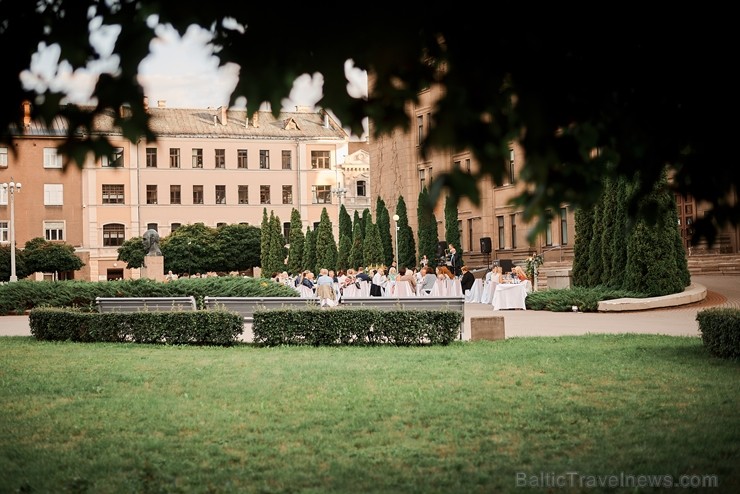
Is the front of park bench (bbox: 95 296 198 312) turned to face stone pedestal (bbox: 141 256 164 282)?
yes

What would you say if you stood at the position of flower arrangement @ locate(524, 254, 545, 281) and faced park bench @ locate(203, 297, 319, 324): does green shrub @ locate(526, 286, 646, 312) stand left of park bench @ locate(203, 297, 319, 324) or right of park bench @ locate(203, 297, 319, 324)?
left

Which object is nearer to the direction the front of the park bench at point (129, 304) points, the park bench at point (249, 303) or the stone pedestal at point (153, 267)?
the stone pedestal

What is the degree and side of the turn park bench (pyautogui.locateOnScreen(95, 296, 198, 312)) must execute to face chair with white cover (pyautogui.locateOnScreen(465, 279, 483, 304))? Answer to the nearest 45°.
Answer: approximately 45° to its right

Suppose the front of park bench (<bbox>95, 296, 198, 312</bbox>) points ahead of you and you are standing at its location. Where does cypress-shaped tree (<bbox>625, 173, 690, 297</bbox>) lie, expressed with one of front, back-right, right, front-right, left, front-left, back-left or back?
right

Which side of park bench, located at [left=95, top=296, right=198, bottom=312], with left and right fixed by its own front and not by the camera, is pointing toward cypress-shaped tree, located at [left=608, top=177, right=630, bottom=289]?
right

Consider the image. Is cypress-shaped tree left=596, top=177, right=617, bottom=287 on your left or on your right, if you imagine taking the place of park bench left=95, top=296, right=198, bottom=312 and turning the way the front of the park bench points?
on your right

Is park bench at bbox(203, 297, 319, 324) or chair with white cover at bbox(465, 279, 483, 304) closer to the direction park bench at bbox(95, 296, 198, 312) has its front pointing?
the chair with white cover

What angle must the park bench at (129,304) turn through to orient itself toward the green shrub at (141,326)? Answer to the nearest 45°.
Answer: approximately 180°

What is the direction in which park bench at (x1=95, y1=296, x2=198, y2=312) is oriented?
away from the camera

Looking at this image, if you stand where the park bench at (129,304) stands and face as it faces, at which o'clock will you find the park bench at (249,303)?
the park bench at (249,303) is roughly at 3 o'clock from the park bench at (129,304).

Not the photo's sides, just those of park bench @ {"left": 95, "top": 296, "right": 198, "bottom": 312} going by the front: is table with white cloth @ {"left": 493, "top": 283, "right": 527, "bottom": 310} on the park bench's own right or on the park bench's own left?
on the park bench's own right
